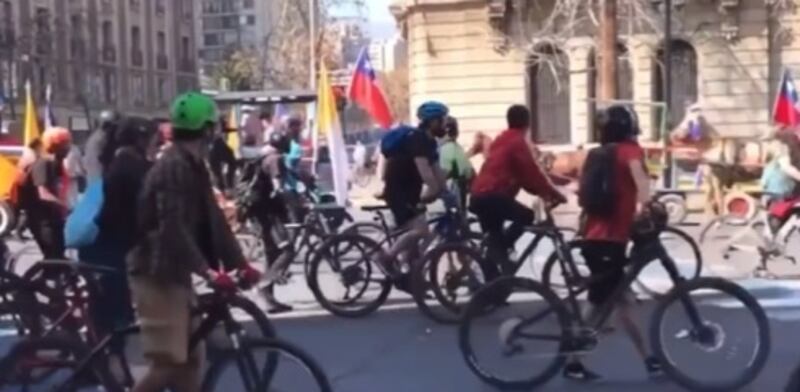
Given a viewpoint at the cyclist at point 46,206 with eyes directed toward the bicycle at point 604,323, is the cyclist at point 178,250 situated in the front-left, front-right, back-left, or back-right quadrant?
front-right

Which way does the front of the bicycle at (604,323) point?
to the viewer's right

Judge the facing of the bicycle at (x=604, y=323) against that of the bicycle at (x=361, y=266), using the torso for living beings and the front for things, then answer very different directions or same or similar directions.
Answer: same or similar directions

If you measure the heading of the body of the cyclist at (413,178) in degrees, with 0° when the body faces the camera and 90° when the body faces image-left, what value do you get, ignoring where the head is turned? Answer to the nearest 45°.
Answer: approximately 270°

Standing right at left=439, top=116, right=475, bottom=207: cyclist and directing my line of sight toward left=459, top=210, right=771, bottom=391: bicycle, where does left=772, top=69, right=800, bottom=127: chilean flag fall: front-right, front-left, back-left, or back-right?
back-left

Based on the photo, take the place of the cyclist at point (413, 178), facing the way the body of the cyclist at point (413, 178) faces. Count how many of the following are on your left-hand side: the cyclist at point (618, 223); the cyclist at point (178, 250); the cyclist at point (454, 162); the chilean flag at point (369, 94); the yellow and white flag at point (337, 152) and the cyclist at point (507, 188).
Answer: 3

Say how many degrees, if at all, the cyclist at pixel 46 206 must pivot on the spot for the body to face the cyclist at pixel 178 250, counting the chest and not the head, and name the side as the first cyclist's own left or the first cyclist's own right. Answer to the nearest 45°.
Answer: approximately 90° to the first cyclist's own right

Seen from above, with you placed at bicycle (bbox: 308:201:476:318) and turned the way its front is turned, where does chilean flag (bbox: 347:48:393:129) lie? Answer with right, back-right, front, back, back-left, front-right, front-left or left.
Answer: left

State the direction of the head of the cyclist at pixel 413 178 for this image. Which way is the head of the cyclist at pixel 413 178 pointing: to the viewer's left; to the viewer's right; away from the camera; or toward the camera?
to the viewer's right

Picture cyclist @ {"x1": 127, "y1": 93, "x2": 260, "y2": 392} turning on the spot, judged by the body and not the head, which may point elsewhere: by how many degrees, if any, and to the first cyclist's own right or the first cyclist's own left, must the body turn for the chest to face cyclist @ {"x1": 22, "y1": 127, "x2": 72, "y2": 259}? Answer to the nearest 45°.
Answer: approximately 90° to the first cyclist's own left
